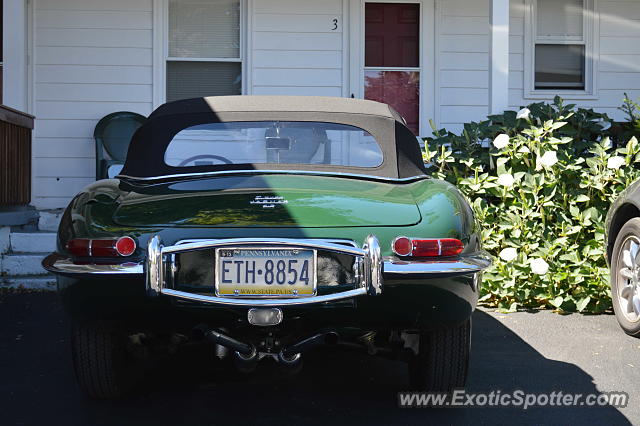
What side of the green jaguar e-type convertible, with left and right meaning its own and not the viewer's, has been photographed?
back

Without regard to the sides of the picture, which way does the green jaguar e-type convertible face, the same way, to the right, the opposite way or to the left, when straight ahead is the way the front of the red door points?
the opposite way

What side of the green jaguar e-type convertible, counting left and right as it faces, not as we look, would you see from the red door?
front

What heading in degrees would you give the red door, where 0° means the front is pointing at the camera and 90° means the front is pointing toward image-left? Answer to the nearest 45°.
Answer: approximately 0°

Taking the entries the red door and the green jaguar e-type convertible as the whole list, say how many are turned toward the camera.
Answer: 1

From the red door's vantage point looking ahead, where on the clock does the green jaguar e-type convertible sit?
The green jaguar e-type convertible is roughly at 12 o'clock from the red door.
